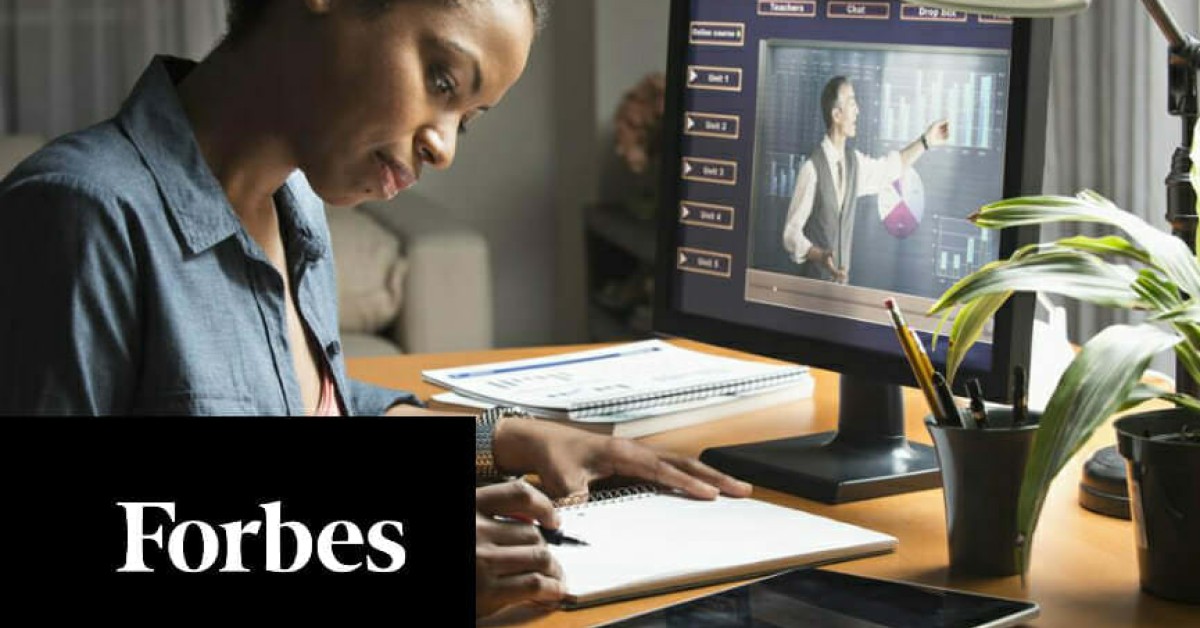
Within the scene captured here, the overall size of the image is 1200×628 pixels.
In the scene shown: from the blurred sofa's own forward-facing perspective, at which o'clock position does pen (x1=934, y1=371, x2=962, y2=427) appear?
The pen is roughly at 12 o'clock from the blurred sofa.

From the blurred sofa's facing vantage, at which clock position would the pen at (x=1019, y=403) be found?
The pen is roughly at 12 o'clock from the blurred sofa.

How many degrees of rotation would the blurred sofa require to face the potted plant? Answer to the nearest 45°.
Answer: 0° — it already faces it

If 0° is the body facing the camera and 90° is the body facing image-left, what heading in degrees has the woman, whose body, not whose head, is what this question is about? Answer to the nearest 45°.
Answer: approximately 315°

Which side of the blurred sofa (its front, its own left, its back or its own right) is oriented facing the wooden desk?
front

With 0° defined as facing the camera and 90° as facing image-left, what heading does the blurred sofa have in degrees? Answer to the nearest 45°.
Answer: approximately 0°

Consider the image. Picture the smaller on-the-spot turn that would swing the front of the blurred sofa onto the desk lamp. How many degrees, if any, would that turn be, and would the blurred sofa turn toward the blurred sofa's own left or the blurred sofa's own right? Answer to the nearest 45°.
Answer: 0° — it already faces it
